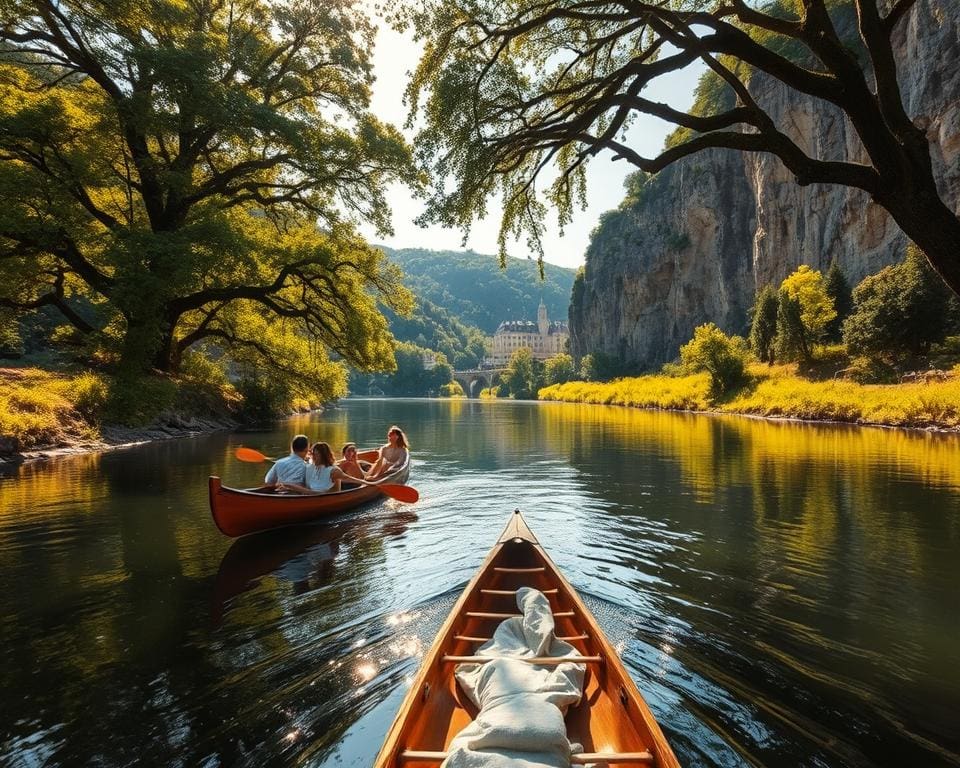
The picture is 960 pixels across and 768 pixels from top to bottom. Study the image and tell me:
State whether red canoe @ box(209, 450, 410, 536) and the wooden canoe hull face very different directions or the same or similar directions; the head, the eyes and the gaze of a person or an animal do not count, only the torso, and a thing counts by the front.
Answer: very different directions

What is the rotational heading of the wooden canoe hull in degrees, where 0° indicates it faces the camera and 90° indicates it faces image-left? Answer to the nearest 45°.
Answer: approximately 180°

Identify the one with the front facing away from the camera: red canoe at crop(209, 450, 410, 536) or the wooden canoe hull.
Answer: the wooden canoe hull

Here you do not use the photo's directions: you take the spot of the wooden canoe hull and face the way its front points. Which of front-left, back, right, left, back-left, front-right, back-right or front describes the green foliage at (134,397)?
front-left

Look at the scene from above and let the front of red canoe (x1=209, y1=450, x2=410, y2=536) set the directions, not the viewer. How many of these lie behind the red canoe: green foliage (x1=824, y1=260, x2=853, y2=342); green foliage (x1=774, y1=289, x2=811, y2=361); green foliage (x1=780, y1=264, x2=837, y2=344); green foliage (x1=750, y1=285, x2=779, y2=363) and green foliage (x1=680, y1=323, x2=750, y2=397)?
5

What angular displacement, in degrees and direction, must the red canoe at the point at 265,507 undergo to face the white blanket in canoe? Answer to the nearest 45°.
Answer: approximately 45° to its left

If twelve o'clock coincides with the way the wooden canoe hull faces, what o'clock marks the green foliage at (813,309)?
The green foliage is roughly at 1 o'clock from the wooden canoe hull.

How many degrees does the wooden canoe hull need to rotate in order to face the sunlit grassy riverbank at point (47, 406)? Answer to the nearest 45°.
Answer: approximately 45° to its left

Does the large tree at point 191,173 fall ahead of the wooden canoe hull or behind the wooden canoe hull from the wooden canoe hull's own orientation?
ahead

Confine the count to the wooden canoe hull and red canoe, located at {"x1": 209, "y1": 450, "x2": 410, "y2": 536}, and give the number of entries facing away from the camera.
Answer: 1
